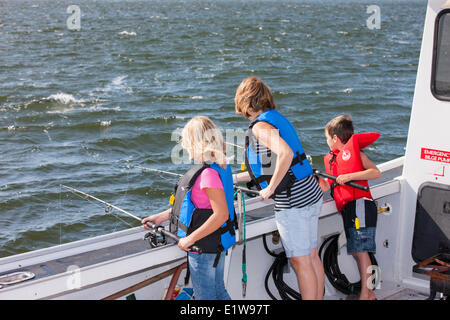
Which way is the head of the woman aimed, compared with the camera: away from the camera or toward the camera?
away from the camera

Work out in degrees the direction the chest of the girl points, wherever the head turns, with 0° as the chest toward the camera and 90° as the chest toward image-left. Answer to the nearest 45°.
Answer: approximately 90°

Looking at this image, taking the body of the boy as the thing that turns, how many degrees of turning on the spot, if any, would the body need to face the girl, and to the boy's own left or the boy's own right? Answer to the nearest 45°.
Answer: approximately 45° to the boy's own left

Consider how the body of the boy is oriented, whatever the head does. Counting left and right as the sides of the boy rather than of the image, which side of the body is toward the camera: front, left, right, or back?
left

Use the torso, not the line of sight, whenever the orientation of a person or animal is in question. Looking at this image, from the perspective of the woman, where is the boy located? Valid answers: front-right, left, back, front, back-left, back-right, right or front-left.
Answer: back-right
